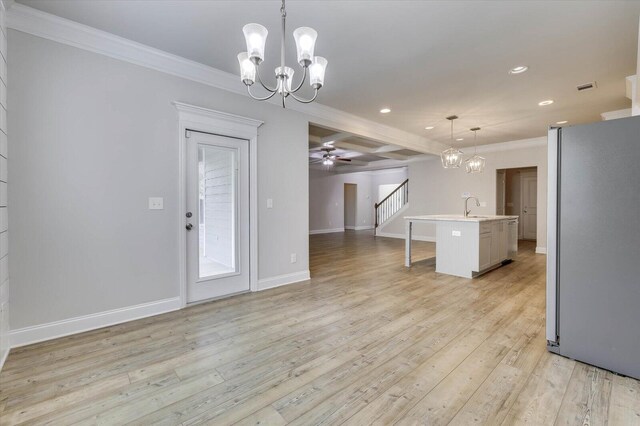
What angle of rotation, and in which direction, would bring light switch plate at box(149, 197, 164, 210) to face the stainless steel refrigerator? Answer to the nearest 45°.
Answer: approximately 45° to its left

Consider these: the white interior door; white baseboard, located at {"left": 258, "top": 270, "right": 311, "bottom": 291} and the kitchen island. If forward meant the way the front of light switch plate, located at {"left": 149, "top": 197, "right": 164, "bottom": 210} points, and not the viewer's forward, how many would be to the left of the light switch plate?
3

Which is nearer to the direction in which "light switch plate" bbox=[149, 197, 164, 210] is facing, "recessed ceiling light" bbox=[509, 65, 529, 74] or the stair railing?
the recessed ceiling light

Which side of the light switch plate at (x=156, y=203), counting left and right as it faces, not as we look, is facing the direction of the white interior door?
left

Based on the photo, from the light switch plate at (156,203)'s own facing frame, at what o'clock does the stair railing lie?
The stair railing is roughly at 8 o'clock from the light switch plate.

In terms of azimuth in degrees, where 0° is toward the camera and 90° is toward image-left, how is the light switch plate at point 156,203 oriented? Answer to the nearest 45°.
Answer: approximately 0°

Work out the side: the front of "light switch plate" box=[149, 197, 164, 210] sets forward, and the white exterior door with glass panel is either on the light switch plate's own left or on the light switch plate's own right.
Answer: on the light switch plate's own left

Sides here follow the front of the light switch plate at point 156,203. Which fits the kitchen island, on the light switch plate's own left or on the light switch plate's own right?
on the light switch plate's own left

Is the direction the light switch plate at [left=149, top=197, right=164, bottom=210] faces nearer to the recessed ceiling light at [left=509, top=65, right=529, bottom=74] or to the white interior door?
the recessed ceiling light

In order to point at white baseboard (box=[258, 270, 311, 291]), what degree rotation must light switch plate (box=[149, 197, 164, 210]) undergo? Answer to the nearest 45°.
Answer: approximately 90° to its left
